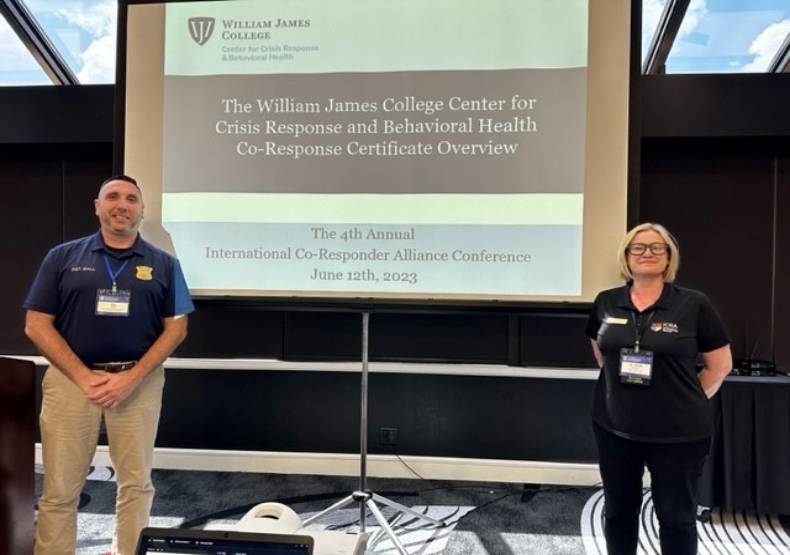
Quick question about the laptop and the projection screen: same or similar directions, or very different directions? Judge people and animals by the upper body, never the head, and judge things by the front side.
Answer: same or similar directions

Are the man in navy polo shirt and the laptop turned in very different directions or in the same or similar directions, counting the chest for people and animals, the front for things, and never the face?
same or similar directions

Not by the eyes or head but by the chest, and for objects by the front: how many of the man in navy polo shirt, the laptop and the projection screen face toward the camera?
3

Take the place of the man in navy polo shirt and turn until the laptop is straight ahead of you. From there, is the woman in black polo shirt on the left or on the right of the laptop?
left

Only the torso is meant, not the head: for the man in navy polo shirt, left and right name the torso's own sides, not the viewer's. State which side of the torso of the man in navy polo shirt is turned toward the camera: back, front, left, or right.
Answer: front

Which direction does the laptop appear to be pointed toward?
toward the camera

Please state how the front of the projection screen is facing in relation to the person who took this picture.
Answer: facing the viewer

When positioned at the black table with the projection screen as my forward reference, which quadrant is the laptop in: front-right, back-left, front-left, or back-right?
front-left

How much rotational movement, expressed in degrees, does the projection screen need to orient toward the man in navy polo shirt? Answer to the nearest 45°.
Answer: approximately 90° to its right

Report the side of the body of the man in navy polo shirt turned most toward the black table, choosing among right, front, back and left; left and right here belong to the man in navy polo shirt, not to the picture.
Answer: left

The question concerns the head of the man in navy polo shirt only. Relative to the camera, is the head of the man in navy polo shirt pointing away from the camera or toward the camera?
toward the camera

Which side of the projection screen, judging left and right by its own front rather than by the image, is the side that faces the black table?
left

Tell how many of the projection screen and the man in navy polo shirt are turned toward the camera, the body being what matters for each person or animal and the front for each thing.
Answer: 2

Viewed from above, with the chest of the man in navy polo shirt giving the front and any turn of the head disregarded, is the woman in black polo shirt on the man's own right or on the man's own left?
on the man's own left

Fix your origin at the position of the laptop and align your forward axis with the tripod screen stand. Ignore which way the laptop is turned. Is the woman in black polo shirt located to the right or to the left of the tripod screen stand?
right

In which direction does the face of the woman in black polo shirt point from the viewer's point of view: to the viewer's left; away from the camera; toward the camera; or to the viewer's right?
toward the camera
